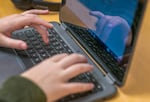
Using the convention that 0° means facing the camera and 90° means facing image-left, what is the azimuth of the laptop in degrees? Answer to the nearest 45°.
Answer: approximately 45°
